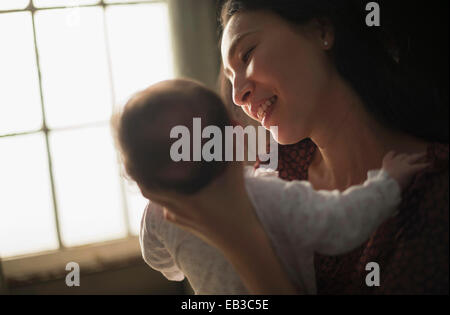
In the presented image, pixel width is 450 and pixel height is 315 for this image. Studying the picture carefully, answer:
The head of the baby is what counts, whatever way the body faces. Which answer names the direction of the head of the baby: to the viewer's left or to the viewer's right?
to the viewer's right

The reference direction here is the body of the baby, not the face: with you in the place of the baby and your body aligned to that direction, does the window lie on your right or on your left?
on your left

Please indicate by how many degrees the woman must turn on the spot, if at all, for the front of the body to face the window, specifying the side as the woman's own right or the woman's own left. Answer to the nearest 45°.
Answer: approximately 90° to the woman's own right

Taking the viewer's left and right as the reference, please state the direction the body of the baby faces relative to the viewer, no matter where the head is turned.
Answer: facing away from the viewer and to the right of the viewer

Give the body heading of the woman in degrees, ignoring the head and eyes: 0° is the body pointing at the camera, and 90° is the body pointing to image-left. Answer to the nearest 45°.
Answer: approximately 45°
